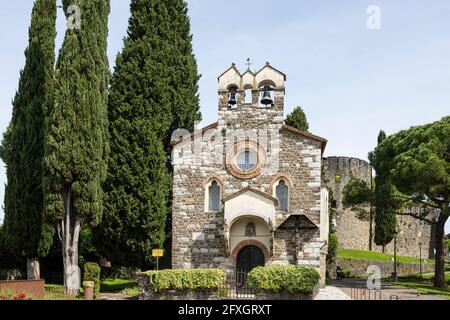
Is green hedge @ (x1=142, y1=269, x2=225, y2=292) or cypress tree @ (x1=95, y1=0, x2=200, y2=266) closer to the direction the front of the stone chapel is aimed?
the green hedge

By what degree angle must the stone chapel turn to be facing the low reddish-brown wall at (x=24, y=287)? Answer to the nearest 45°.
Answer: approximately 45° to its right

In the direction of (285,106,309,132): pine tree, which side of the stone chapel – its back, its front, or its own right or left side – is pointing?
back

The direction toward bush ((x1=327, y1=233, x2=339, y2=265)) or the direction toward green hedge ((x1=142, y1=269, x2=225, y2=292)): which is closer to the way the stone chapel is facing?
the green hedge

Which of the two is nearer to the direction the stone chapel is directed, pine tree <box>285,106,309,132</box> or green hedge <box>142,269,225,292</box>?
the green hedge

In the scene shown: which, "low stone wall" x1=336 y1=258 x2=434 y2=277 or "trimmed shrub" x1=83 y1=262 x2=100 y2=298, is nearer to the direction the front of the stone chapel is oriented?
the trimmed shrub

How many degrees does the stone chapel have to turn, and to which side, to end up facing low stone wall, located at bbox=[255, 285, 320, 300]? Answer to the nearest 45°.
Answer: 0° — it already faces it

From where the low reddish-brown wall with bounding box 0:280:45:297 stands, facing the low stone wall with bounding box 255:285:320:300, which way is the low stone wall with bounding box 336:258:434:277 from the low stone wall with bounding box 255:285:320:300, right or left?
left

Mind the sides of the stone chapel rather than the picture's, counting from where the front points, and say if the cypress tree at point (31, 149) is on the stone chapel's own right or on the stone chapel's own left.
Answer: on the stone chapel's own right

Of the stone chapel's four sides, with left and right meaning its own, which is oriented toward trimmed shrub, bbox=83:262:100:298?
right

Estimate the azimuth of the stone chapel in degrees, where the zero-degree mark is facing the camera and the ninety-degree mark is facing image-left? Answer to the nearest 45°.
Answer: approximately 0°

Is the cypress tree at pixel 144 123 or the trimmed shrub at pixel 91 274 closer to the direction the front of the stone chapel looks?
the trimmed shrub
